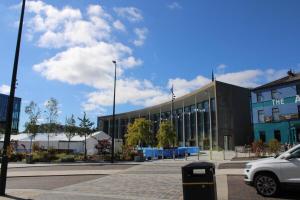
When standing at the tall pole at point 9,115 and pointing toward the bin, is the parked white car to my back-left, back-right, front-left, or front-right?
front-left

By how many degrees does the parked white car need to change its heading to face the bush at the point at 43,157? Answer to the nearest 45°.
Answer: approximately 45° to its right

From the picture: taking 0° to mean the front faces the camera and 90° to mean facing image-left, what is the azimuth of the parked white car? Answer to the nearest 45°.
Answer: approximately 90°

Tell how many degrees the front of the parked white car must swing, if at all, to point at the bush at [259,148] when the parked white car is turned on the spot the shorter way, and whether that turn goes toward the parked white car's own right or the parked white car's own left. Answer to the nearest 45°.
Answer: approximately 90° to the parked white car's own right

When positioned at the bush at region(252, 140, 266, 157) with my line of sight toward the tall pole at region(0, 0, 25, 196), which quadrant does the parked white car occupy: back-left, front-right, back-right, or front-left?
front-left

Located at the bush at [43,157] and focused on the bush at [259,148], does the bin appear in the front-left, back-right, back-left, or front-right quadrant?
front-right

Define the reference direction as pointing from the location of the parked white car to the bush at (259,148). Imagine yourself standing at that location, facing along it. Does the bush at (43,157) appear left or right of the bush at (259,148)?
left

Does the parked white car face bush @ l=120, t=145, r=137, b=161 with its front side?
no

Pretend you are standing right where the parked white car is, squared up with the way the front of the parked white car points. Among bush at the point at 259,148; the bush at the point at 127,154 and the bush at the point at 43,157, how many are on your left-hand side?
0

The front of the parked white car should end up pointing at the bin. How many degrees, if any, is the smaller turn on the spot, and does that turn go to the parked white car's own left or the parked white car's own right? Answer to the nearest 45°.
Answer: approximately 45° to the parked white car's own left

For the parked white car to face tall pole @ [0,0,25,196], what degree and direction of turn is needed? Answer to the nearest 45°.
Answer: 0° — it already faces it
